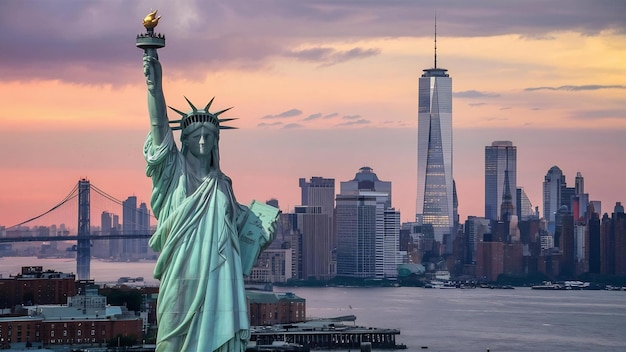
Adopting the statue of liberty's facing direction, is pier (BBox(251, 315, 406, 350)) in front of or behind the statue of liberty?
behind

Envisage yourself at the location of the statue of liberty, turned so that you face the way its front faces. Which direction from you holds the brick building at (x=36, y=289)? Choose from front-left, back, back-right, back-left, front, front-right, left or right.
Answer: back

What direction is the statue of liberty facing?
toward the camera
